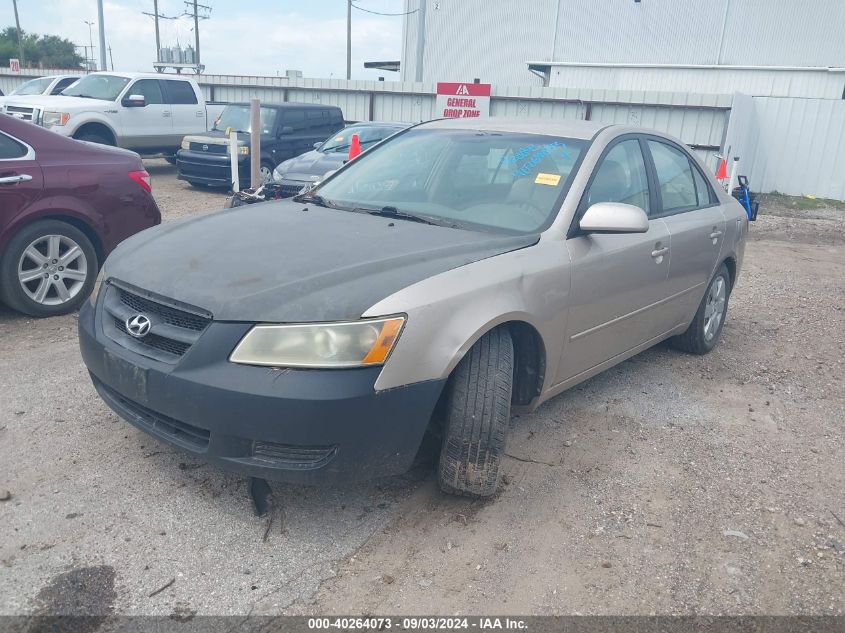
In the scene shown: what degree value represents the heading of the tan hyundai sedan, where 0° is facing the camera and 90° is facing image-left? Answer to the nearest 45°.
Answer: approximately 45°

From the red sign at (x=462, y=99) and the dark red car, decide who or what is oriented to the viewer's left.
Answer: the dark red car

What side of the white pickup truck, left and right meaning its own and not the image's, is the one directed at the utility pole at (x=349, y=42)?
back

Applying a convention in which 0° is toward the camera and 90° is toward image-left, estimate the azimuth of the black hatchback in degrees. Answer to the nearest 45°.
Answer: approximately 45°

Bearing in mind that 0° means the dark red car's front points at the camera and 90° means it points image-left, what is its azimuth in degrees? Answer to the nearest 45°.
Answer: approximately 90°

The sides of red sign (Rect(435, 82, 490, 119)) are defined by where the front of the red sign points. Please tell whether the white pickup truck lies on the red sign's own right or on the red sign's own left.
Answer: on the red sign's own right

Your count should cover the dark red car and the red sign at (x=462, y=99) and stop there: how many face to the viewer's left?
1

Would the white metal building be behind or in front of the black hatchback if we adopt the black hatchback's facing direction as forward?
behind

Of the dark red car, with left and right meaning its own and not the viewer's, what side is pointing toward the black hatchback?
right

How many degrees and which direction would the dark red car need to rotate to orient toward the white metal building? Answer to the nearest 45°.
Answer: approximately 135° to its right

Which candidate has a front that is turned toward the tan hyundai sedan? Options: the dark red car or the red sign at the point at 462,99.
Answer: the red sign

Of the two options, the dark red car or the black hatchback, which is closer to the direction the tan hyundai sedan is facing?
the dark red car

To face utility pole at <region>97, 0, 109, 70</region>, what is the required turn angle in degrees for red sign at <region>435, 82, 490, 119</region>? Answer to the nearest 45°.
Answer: approximately 135° to its right

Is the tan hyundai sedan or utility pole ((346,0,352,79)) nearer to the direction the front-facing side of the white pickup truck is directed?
the tan hyundai sedan

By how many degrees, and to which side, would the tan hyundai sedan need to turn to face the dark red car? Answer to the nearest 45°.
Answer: approximately 90° to its right
